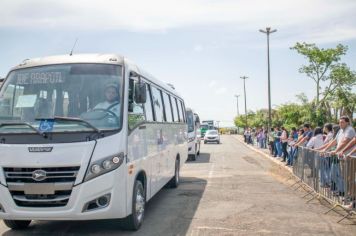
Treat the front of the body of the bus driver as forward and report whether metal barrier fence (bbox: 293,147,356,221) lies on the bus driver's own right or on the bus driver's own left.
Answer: on the bus driver's own left

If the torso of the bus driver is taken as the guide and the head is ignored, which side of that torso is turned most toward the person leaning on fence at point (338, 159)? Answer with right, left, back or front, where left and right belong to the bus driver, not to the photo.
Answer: left

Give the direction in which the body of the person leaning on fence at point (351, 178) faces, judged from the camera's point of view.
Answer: to the viewer's left

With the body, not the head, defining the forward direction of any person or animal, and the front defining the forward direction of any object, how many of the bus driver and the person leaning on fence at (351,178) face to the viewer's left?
1

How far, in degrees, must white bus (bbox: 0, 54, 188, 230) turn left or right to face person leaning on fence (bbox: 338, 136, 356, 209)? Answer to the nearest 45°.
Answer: approximately 135° to its left

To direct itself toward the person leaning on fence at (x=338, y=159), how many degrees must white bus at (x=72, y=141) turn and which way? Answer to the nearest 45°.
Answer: approximately 135° to its left
